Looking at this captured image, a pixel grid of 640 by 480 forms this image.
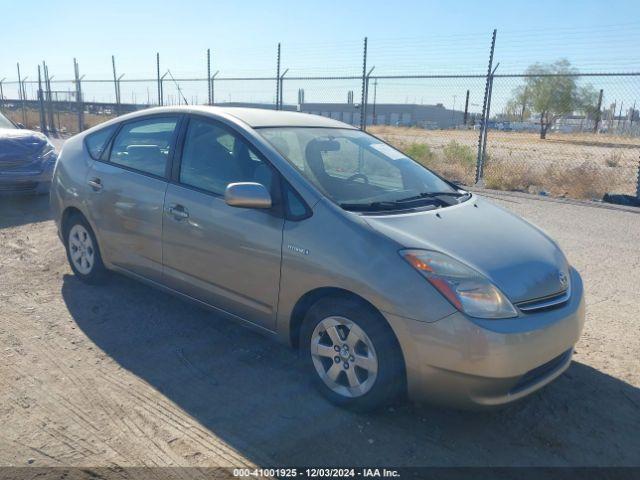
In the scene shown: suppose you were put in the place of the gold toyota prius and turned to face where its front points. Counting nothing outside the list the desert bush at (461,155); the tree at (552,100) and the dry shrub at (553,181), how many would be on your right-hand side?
0

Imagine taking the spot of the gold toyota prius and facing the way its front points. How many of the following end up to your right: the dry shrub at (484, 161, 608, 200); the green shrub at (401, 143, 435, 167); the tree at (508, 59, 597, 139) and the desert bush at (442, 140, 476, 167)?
0

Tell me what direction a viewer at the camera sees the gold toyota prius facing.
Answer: facing the viewer and to the right of the viewer

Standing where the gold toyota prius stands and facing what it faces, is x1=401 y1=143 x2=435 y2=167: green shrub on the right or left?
on its left

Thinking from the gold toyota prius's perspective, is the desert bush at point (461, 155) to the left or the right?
on its left

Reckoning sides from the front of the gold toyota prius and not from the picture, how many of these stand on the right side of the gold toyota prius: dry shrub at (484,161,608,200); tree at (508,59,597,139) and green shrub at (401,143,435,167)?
0

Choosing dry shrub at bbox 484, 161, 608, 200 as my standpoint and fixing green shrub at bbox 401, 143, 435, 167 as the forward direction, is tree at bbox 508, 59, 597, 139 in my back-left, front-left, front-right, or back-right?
front-right

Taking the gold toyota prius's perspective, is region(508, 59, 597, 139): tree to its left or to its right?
on its left

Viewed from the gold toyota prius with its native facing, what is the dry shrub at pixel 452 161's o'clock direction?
The dry shrub is roughly at 8 o'clock from the gold toyota prius.

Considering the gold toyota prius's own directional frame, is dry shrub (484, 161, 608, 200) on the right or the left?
on its left
